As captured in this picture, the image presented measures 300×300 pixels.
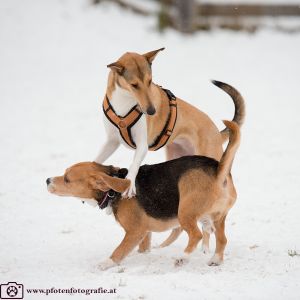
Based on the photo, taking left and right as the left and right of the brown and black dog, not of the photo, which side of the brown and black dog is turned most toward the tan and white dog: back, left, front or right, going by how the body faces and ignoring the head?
right

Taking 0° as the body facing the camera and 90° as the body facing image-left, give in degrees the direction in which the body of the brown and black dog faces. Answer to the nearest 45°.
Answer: approximately 90°

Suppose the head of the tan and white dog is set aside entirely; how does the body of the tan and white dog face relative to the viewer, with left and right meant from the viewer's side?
facing the viewer and to the left of the viewer

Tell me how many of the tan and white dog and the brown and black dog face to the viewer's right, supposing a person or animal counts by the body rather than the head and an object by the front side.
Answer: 0
